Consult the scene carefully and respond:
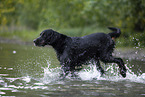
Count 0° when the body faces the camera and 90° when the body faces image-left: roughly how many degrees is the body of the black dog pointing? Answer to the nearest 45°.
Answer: approximately 90°
